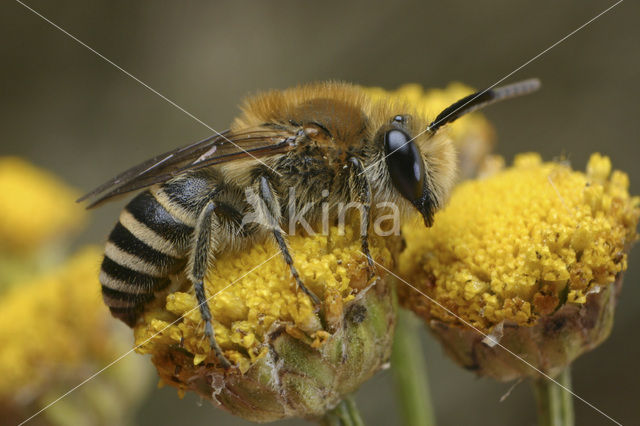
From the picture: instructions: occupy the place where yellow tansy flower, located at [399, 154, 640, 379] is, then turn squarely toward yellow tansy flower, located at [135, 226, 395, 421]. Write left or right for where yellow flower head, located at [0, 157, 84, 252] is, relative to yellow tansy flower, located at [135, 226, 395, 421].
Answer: right

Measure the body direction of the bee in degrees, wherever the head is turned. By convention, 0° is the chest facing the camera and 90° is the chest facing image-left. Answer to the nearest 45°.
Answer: approximately 270°

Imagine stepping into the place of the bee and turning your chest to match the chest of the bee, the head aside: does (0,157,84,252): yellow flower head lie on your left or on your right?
on your left

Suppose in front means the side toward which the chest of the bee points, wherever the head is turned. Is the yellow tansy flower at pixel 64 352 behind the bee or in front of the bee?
behind
